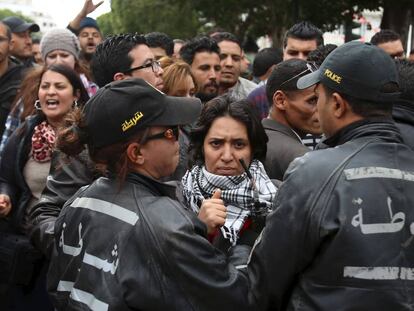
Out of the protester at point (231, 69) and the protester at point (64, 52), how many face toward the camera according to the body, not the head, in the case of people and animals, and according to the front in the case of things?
2

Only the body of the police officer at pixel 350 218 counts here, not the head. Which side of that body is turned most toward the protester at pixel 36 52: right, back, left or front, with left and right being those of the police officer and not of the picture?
front

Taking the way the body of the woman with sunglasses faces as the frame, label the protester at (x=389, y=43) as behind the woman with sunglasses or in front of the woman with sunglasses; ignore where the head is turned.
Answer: in front

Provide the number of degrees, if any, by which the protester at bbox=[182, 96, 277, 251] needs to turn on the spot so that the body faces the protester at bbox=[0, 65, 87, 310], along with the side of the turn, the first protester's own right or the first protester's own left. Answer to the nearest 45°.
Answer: approximately 135° to the first protester's own right

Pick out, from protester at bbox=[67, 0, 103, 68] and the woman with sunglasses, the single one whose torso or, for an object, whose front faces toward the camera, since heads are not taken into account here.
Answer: the protester

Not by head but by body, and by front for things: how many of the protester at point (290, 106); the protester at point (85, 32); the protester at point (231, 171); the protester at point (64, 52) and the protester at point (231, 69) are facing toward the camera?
4

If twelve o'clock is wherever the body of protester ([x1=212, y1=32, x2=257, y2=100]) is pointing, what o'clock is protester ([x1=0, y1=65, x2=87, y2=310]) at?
protester ([x1=0, y1=65, x2=87, y2=310]) is roughly at 1 o'clock from protester ([x1=212, y1=32, x2=257, y2=100]).

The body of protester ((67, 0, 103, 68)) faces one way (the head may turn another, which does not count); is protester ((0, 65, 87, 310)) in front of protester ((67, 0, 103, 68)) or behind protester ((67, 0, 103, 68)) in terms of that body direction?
in front

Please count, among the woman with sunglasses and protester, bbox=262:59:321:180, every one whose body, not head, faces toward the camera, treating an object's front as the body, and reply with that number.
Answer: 0

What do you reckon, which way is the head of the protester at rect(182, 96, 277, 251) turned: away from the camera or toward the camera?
toward the camera

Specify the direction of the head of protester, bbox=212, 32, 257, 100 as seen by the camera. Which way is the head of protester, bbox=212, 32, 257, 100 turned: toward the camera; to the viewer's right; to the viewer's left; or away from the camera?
toward the camera

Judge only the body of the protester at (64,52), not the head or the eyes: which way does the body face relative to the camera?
toward the camera

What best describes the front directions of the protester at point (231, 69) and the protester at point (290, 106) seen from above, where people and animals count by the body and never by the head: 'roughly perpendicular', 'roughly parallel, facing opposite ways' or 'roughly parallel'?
roughly perpendicular

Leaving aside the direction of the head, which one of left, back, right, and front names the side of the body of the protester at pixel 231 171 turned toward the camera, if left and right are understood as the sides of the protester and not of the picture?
front
